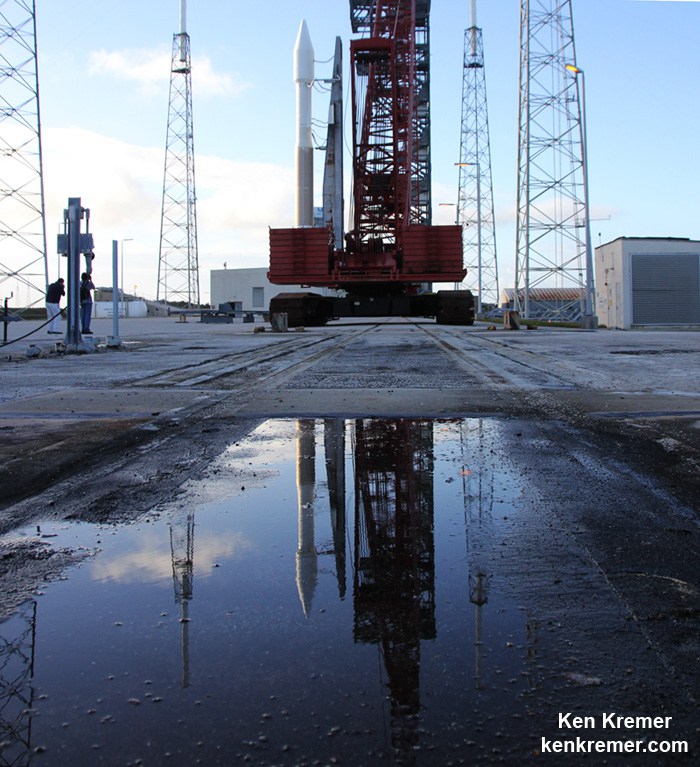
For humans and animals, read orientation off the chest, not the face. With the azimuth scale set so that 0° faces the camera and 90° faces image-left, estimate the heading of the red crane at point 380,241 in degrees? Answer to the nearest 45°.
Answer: approximately 180°

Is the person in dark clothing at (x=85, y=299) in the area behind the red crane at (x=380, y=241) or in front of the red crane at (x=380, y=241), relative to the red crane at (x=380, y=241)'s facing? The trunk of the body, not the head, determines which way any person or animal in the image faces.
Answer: behind

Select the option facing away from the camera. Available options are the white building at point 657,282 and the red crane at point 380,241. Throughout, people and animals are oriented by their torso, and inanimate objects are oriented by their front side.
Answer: the red crane

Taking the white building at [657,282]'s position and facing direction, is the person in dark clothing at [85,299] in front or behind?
in front

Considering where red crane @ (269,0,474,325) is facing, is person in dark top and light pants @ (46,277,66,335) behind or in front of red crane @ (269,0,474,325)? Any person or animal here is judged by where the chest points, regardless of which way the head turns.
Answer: behind

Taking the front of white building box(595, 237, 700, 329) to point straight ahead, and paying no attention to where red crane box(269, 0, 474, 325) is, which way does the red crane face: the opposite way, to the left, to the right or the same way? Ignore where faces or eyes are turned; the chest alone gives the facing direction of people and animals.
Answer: the opposite way

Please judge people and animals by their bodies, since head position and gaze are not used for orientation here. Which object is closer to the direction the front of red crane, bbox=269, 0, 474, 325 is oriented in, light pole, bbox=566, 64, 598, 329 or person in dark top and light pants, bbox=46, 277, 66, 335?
the light pole

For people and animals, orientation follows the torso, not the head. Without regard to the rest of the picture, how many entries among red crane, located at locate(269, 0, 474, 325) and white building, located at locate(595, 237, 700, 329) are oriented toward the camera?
1

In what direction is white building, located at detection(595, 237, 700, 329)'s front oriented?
toward the camera

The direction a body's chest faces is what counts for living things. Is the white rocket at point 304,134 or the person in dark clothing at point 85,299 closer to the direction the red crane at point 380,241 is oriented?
the white rocket
